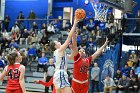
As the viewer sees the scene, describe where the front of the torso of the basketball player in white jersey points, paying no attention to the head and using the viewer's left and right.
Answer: facing to the right of the viewer

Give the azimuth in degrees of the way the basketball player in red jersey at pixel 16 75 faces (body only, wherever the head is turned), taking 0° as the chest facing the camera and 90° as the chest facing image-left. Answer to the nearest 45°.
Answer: approximately 225°

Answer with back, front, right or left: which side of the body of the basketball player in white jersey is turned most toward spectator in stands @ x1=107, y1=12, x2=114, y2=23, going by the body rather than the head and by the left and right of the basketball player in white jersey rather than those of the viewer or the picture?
left

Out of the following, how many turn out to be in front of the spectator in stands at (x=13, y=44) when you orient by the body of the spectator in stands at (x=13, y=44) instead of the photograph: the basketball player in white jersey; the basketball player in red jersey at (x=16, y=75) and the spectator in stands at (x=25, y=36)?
2

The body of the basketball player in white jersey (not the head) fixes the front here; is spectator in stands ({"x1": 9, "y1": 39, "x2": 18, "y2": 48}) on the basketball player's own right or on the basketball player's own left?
on the basketball player's own left

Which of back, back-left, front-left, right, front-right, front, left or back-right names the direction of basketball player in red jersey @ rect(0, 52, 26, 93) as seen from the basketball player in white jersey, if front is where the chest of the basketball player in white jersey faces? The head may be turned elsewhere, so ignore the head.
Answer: back

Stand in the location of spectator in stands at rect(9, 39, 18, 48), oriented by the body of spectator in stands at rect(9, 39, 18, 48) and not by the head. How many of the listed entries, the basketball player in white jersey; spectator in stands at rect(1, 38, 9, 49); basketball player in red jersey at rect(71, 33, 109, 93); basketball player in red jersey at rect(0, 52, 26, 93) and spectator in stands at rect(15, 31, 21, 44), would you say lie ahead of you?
3

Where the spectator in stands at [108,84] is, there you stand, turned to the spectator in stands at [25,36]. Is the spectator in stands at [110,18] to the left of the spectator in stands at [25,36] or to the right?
right
